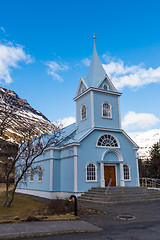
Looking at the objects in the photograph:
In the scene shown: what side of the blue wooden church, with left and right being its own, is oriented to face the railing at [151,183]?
left

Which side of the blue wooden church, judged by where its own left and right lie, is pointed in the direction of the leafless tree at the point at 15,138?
right

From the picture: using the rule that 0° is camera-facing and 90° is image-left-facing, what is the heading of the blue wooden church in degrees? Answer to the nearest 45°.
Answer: approximately 315°
